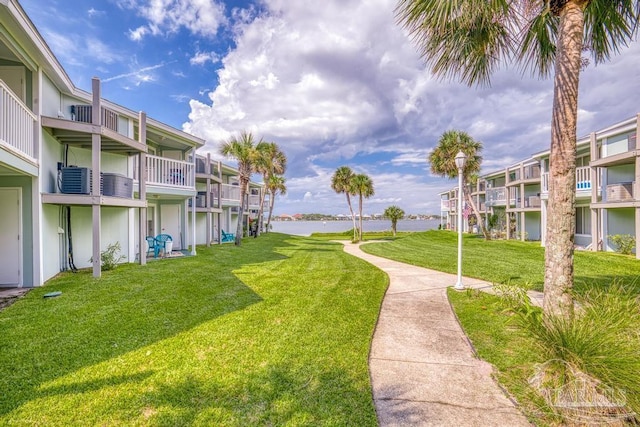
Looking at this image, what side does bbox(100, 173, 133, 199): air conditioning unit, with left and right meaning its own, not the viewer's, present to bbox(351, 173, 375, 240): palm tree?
left

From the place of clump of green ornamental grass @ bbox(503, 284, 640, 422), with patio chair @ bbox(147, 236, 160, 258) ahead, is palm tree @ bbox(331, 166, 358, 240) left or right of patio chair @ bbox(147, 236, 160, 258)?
right

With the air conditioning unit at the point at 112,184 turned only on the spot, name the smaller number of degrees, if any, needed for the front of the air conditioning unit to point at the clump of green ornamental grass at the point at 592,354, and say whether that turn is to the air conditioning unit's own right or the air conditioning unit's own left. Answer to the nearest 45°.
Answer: approximately 45° to the air conditioning unit's own right

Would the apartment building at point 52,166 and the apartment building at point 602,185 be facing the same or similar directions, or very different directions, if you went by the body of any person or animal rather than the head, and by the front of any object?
very different directions

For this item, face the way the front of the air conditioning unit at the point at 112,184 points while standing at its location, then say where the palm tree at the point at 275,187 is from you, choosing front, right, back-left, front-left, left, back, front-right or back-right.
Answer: left

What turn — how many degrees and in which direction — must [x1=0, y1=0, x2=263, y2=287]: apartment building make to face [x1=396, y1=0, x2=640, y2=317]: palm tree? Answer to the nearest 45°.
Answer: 0° — it already faces it

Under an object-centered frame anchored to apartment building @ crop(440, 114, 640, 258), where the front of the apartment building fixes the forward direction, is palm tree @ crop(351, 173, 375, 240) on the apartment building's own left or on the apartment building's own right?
on the apartment building's own right

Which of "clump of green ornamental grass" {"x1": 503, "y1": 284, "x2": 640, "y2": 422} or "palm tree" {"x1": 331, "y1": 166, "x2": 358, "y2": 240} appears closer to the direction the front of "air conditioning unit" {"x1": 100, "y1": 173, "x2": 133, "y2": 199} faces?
the clump of green ornamental grass

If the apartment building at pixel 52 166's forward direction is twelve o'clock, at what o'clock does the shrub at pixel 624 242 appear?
The shrub is roughly at 11 o'clock from the apartment building.

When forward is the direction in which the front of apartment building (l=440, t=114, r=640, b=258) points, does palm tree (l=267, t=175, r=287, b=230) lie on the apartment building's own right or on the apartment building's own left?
on the apartment building's own right
